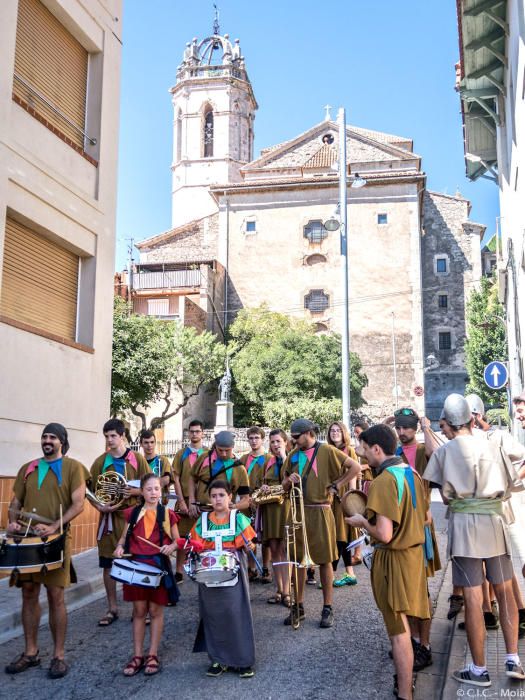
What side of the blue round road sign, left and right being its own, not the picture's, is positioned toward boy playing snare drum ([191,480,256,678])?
front

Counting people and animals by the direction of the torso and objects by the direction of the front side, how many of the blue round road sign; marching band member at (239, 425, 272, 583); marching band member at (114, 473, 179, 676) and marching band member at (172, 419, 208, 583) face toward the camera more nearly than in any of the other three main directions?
4

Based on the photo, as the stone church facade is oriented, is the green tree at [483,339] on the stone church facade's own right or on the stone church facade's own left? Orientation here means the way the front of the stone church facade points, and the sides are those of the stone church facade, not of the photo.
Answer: on the stone church facade's own left

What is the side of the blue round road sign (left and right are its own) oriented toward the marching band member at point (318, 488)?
front

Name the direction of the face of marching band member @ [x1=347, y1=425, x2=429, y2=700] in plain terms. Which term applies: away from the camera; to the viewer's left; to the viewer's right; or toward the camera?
to the viewer's left

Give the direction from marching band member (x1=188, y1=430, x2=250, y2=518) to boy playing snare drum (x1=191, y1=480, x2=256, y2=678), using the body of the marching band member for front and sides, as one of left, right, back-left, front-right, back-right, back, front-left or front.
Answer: front

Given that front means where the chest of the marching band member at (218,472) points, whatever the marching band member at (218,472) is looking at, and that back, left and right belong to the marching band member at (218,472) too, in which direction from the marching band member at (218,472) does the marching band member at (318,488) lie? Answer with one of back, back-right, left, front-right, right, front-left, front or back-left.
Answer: front-left

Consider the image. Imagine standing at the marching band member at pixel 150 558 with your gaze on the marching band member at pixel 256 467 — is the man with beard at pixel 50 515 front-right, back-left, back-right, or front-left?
back-left

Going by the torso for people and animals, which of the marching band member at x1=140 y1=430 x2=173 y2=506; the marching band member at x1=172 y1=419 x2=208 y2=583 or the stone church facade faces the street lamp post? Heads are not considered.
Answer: the stone church facade

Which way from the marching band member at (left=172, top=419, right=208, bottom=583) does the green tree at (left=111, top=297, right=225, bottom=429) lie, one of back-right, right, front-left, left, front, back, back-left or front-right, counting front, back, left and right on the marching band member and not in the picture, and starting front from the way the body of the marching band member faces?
back

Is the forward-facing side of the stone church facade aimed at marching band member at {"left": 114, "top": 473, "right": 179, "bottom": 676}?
yes

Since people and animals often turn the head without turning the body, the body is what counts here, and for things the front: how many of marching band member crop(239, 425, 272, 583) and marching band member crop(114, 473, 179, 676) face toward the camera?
2

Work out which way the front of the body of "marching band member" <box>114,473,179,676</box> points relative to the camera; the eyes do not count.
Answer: toward the camera

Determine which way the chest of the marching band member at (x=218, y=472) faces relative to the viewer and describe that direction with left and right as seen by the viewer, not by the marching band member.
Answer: facing the viewer

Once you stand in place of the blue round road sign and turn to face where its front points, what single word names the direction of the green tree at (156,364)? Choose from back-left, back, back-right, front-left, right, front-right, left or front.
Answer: back-right

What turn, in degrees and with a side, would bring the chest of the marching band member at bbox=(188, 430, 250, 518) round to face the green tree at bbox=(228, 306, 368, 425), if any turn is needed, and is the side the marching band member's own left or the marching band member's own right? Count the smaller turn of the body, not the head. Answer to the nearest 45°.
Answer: approximately 180°
